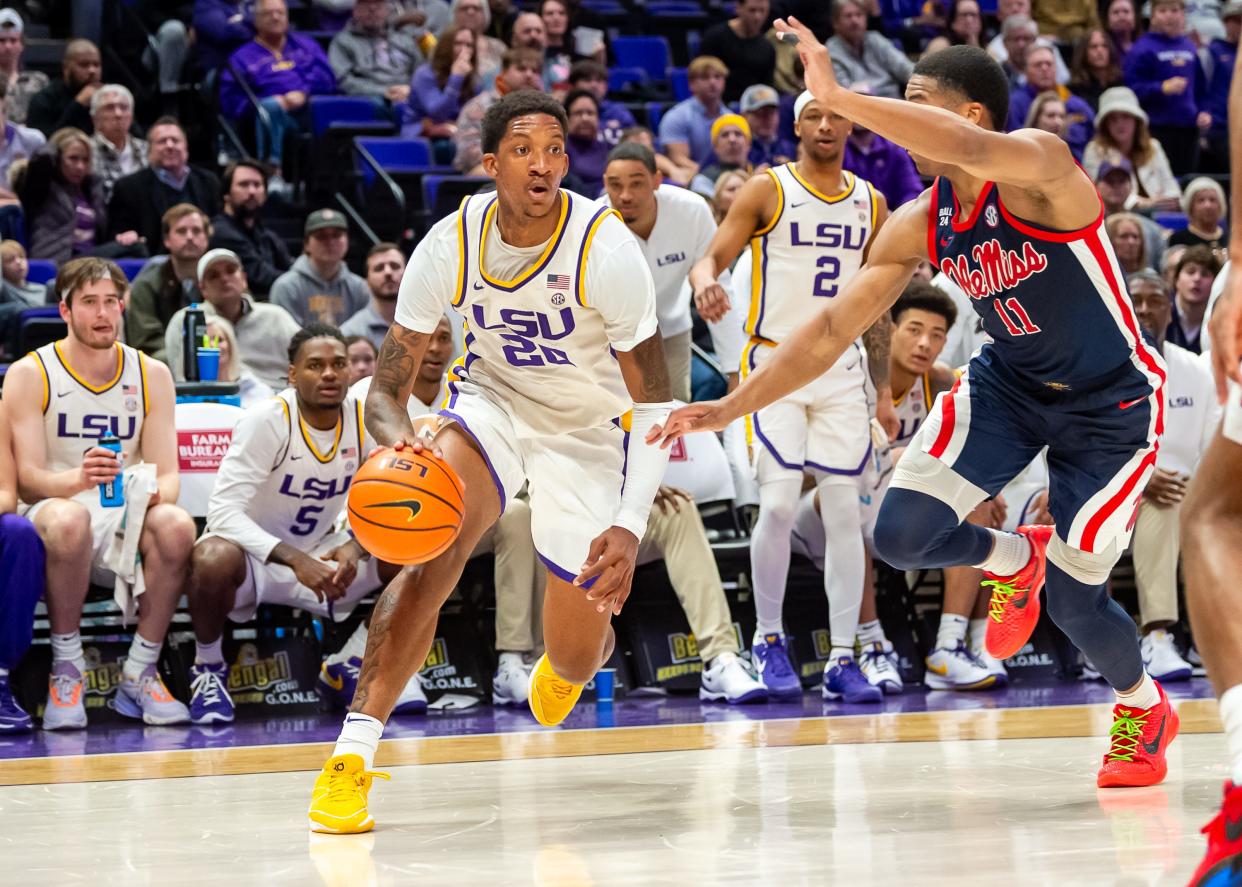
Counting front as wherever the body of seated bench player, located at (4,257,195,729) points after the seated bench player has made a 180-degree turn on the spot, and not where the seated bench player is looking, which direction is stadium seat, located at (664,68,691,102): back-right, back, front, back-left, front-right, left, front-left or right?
front-right

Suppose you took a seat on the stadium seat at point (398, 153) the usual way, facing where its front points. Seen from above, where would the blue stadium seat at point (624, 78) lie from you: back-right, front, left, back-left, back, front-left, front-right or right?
back-left

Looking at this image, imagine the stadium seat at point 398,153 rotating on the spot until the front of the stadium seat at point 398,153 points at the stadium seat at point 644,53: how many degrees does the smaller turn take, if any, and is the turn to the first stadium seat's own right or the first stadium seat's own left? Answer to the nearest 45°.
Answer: approximately 135° to the first stadium seat's own left

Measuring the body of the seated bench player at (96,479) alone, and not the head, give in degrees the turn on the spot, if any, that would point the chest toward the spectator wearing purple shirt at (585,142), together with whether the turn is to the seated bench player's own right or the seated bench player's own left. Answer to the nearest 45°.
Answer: approximately 135° to the seated bench player's own left

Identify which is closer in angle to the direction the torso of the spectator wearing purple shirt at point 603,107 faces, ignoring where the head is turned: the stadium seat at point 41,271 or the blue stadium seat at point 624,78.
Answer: the stadium seat at point 41,271
